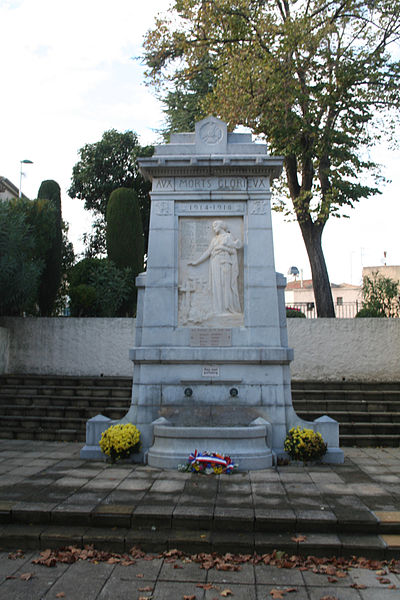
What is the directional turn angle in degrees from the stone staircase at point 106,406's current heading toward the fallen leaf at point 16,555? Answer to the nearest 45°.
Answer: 0° — it already faces it

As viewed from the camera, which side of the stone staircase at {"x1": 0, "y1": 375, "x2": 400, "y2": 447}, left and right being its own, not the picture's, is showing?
front

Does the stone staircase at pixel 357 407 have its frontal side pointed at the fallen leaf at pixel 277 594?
yes

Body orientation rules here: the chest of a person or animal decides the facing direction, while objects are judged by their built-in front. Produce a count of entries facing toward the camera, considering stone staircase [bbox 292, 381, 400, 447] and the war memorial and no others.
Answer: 2

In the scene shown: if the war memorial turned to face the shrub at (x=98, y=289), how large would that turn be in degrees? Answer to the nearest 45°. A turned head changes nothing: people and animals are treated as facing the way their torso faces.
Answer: approximately 135° to its right

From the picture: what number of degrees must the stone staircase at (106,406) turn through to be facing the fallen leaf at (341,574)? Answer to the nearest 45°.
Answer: approximately 45° to its left

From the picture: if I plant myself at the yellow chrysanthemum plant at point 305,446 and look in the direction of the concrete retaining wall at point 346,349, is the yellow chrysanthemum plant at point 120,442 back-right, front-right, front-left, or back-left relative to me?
back-left

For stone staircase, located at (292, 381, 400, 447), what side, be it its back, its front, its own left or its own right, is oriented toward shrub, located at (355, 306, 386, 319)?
back

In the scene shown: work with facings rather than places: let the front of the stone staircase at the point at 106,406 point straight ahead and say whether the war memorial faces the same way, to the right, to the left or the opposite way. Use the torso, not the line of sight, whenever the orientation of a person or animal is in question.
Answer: the same way

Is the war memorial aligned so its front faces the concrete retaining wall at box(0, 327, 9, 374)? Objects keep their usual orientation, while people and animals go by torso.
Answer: no

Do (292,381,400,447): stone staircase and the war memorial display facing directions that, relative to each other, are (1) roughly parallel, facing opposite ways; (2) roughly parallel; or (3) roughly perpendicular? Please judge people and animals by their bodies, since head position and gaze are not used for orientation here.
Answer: roughly parallel

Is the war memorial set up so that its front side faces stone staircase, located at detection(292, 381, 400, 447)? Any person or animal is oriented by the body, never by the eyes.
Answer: no

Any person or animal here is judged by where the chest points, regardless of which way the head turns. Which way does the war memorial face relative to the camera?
toward the camera

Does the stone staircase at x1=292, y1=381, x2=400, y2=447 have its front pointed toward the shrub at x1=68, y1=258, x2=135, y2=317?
no

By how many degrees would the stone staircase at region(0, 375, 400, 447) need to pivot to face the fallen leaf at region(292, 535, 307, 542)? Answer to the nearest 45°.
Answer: approximately 45° to its left
